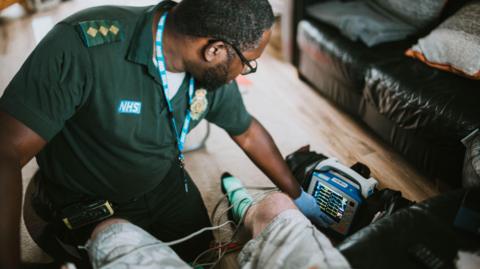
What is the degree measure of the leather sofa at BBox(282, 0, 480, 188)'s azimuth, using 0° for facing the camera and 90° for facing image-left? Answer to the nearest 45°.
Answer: approximately 45°

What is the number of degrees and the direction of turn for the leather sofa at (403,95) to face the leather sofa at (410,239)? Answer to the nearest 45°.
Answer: approximately 45° to its left
